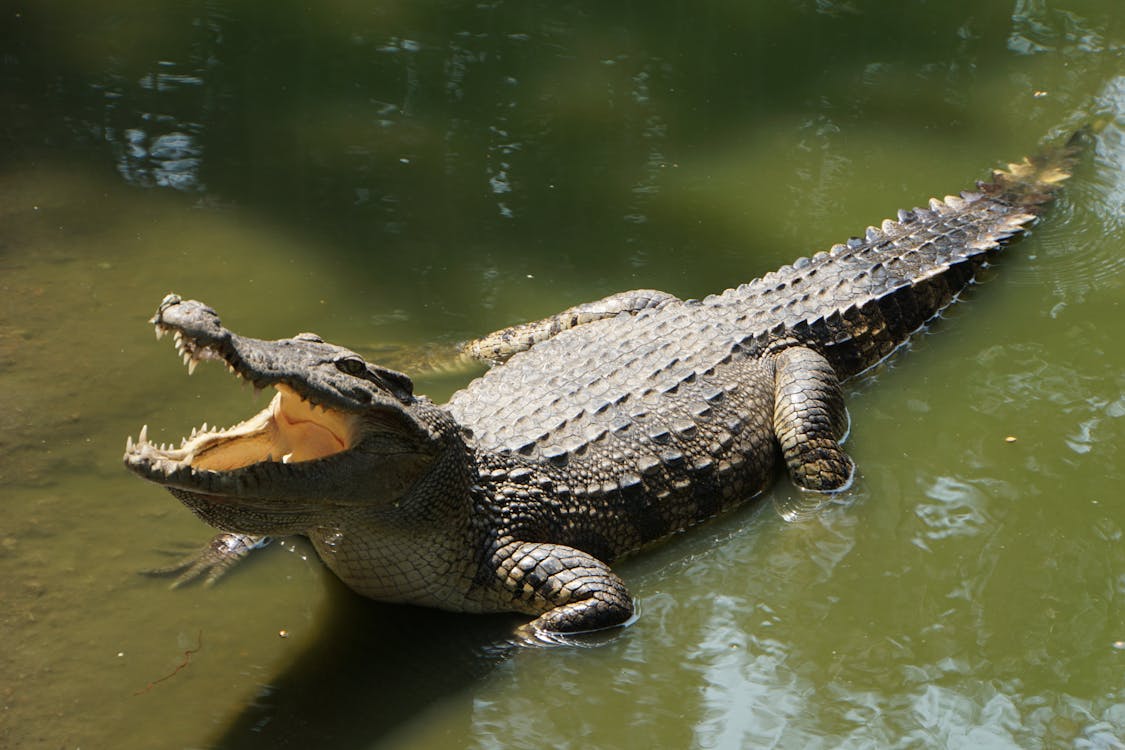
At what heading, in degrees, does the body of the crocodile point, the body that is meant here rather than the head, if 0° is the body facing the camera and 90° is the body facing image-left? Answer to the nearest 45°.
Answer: approximately 45°
